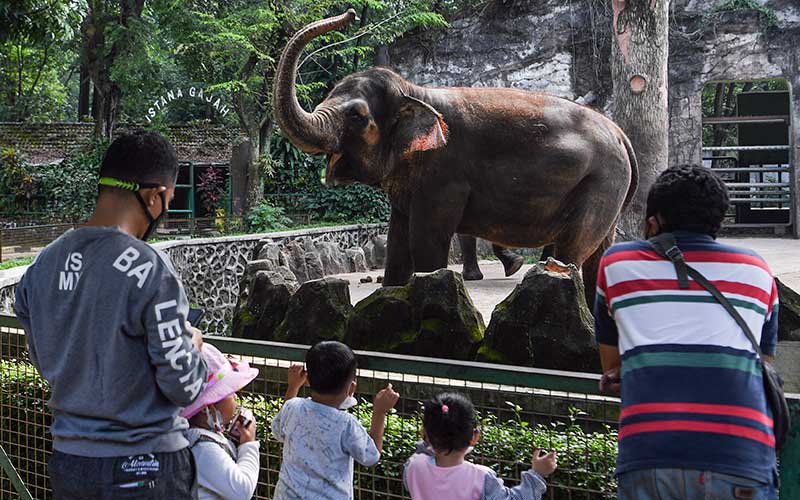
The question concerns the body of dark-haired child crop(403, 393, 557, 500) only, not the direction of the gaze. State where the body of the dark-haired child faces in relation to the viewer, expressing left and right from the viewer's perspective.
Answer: facing away from the viewer

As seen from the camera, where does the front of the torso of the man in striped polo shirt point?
away from the camera

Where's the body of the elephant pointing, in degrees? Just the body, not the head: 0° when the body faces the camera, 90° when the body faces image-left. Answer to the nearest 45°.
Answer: approximately 90°

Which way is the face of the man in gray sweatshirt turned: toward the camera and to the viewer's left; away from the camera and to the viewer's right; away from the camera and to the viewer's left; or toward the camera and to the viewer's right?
away from the camera and to the viewer's right

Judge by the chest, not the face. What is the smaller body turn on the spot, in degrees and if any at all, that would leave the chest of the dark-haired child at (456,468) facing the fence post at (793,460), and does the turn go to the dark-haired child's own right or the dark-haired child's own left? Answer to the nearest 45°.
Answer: approximately 90° to the dark-haired child's own right
